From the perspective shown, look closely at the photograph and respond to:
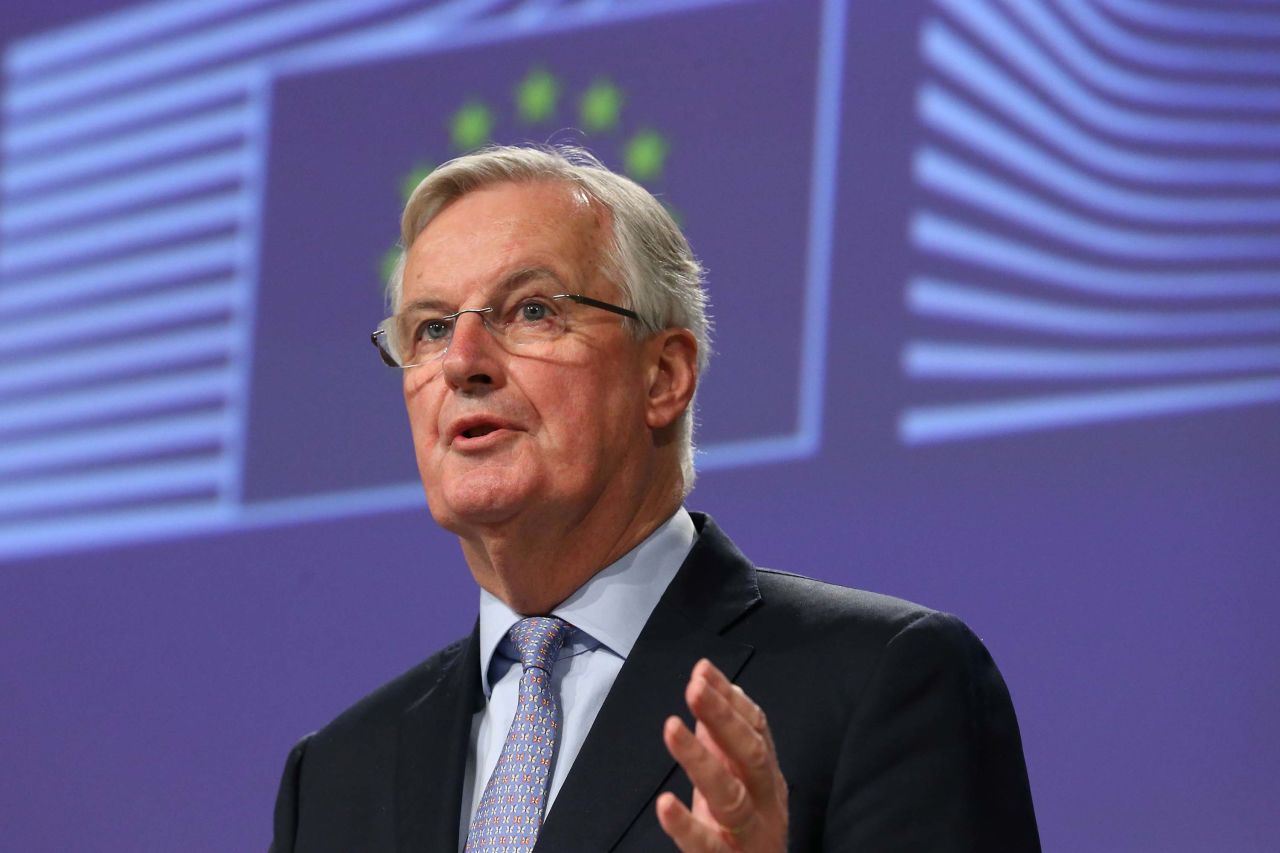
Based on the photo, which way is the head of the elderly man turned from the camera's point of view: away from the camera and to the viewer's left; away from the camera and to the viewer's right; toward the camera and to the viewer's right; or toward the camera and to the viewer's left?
toward the camera and to the viewer's left
